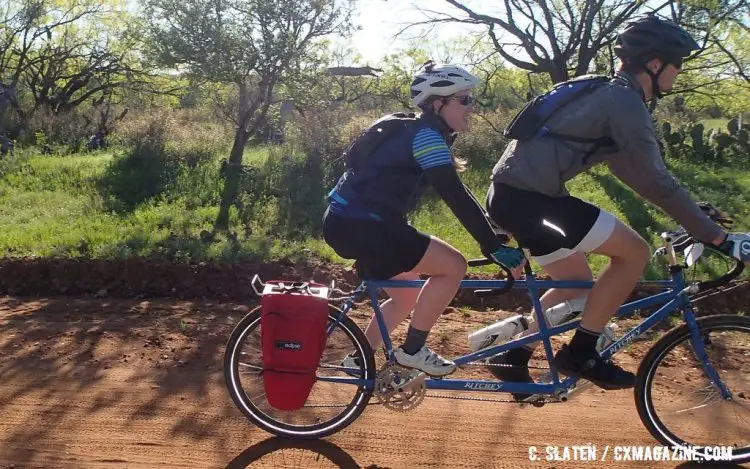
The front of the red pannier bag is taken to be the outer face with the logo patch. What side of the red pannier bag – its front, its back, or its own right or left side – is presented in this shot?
front

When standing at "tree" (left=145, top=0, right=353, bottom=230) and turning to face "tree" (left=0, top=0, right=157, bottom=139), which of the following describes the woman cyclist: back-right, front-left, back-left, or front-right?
back-left

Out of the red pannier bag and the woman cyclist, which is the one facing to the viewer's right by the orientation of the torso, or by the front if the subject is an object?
the woman cyclist

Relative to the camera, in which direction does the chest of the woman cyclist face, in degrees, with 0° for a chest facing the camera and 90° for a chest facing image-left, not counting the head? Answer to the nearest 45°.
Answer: approximately 270°

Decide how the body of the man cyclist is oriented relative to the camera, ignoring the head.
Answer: to the viewer's right

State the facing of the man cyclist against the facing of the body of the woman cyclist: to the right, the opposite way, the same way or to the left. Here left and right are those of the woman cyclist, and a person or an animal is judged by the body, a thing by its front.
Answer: the same way

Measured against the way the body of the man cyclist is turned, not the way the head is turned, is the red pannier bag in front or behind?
behind

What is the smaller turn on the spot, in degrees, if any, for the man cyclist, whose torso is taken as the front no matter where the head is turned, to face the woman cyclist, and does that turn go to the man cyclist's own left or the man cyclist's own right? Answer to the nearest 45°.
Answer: approximately 180°

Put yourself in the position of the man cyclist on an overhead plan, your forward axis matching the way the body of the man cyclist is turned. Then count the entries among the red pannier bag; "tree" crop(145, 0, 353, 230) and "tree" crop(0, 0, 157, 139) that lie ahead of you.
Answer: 0

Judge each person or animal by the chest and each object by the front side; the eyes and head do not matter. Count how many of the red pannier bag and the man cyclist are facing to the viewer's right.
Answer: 1

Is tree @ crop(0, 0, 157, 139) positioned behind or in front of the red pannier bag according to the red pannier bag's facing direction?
behind

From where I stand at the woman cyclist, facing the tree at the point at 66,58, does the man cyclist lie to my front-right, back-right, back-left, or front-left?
back-right

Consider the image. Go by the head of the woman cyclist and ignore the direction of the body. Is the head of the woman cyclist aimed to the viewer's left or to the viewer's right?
to the viewer's right

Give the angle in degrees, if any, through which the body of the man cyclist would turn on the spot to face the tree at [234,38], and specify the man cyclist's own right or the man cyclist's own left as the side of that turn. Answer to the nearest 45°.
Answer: approximately 135° to the man cyclist's own left
